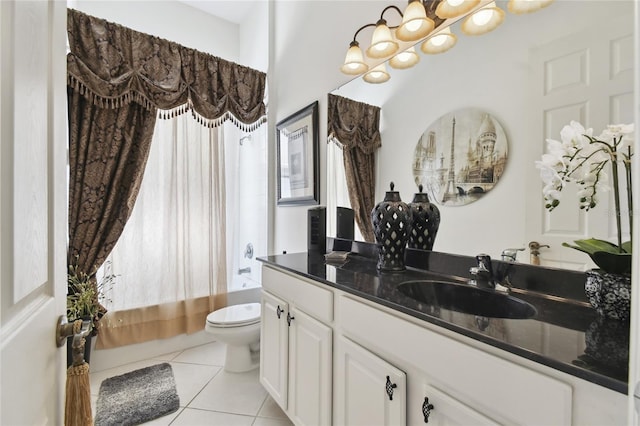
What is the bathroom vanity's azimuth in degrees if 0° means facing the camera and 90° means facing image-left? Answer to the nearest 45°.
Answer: approximately 45°

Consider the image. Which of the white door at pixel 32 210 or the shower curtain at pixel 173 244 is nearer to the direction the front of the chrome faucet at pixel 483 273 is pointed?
the white door

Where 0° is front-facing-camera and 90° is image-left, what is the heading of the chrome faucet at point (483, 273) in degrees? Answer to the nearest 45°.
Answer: approximately 45°

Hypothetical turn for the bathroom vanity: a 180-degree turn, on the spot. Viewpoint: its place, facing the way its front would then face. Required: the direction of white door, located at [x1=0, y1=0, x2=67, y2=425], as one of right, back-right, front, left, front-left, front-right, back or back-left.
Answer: back

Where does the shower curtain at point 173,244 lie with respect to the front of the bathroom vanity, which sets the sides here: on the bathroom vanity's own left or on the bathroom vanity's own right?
on the bathroom vanity's own right

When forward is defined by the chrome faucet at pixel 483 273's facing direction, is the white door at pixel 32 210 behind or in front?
in front
